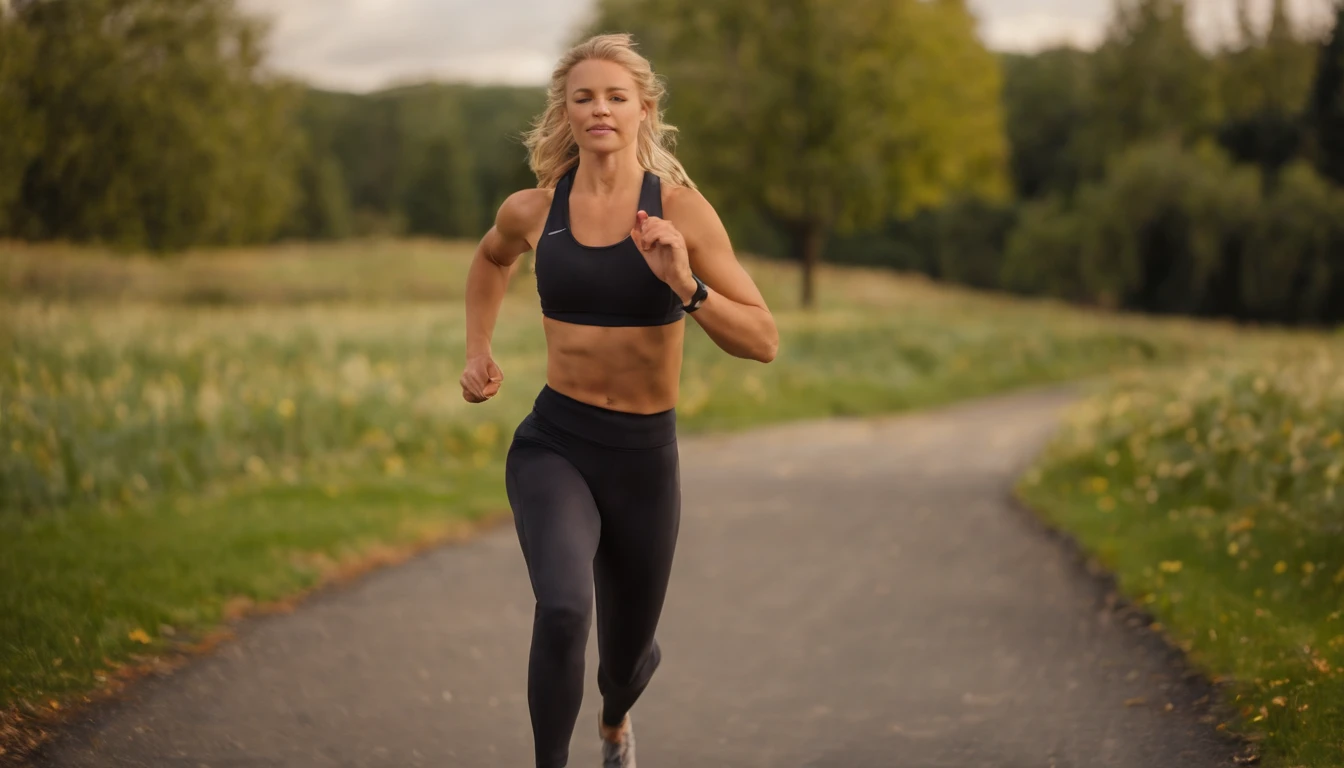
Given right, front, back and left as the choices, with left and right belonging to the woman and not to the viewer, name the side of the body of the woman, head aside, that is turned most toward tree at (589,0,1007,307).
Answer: back

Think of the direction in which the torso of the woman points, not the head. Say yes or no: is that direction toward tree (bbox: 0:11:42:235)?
no

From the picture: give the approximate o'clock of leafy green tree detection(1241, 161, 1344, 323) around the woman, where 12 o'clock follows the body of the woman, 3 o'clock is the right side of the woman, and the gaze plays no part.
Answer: The leafy green tree is roughly at 7 o'clock from the woman.

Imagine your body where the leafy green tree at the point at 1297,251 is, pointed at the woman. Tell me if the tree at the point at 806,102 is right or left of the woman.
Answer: right

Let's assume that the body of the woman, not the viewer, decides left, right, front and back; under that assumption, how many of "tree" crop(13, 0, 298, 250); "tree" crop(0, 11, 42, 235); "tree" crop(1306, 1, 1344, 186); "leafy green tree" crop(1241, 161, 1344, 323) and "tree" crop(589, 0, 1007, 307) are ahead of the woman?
0

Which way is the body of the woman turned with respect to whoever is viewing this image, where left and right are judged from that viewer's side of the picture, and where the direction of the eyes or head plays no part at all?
facing the viewer

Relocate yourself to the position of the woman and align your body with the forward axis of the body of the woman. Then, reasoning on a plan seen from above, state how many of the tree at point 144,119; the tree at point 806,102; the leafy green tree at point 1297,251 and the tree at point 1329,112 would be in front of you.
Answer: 0

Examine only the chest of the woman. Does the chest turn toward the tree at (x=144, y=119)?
no

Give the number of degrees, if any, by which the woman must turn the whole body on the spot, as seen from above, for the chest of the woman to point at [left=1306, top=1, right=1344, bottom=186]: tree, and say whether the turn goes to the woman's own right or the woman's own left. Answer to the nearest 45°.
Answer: approximately 135° to the woman's own left

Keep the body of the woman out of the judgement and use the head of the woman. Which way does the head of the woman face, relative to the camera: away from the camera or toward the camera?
toward the camera

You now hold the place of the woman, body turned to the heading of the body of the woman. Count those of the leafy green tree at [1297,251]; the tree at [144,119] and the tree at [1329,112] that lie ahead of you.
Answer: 0
